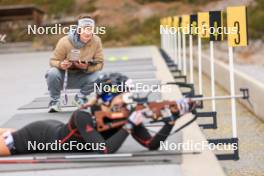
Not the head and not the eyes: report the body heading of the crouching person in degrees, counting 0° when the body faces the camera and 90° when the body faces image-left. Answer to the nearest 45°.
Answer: approximately 0°

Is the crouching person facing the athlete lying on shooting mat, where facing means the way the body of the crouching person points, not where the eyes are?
yes
